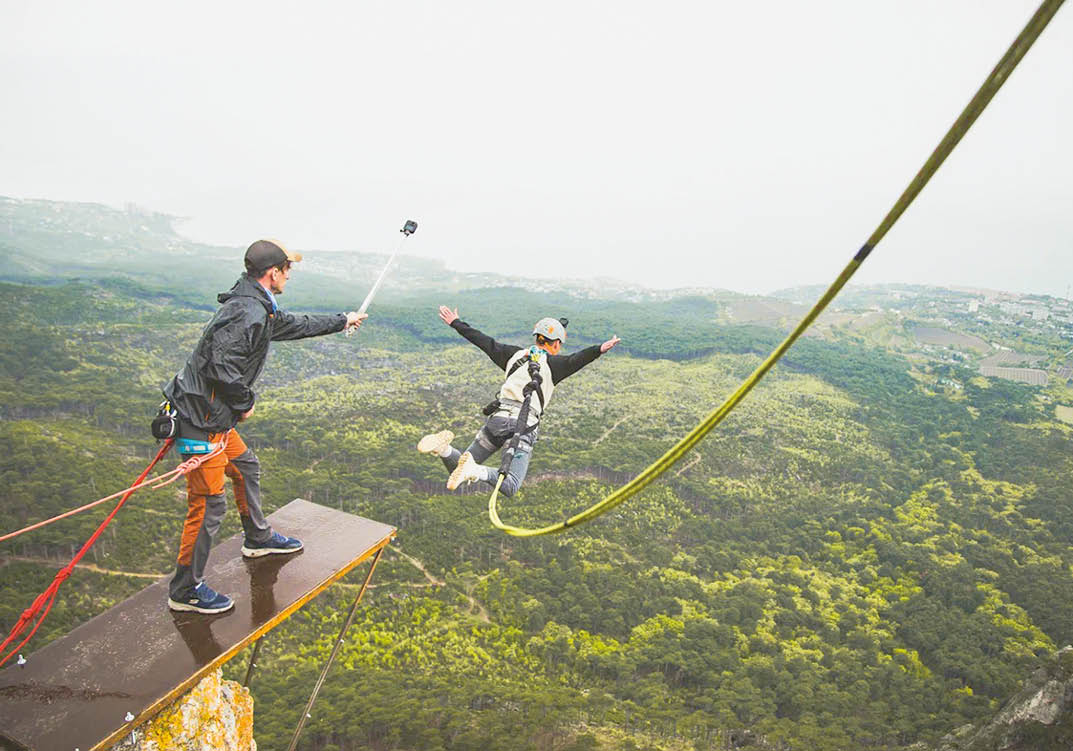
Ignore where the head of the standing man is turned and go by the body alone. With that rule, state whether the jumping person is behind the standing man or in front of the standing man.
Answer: in front

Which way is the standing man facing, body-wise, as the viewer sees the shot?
to the viewer's right

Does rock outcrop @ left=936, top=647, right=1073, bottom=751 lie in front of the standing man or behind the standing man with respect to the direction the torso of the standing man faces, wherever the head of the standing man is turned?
in front

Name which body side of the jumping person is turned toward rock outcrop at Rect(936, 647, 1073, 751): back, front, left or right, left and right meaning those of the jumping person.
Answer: front
